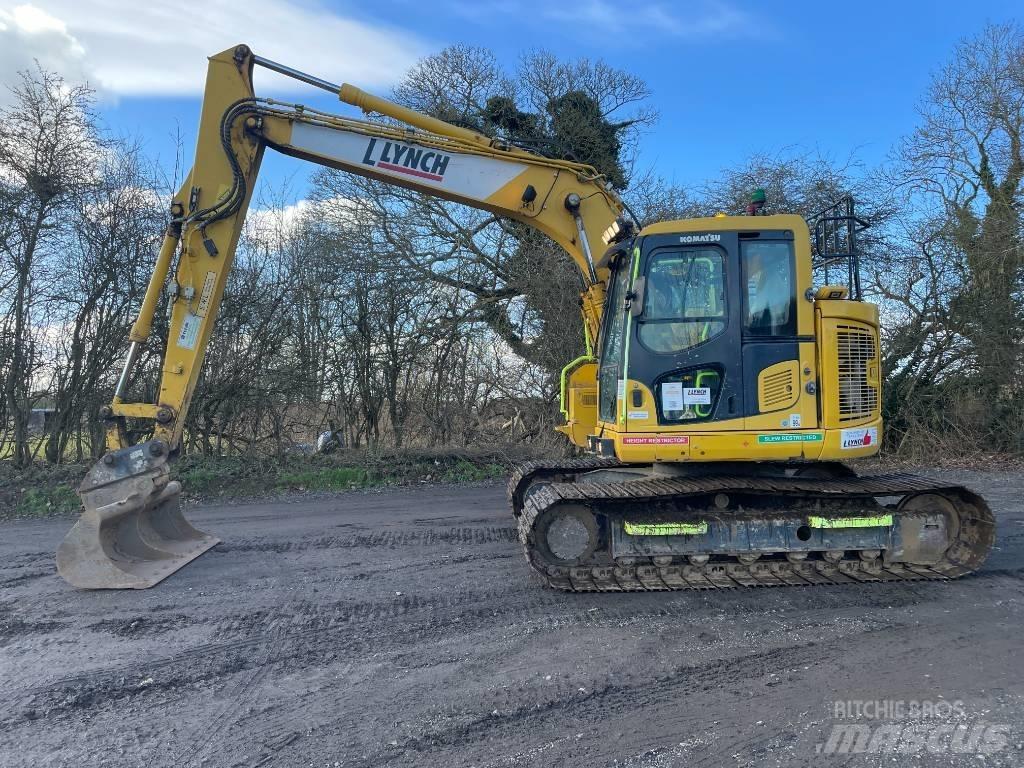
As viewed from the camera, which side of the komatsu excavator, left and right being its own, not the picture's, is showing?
left
